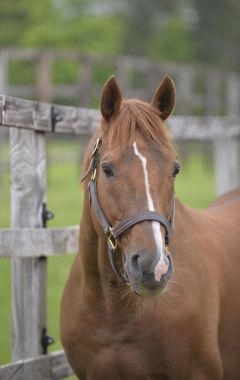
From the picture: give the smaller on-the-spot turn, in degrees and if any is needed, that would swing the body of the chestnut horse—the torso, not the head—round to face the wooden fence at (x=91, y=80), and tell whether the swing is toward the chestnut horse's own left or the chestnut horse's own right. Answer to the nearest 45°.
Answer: approximately 135° to the chestnut horse's own right

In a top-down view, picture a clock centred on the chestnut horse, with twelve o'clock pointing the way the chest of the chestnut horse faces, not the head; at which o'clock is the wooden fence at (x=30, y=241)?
The wooden fence is roughly at 3 o'clock from the chestnut horse.

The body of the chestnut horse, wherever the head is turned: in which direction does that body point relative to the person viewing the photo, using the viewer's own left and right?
facing the viewer and to the left of the viewer
